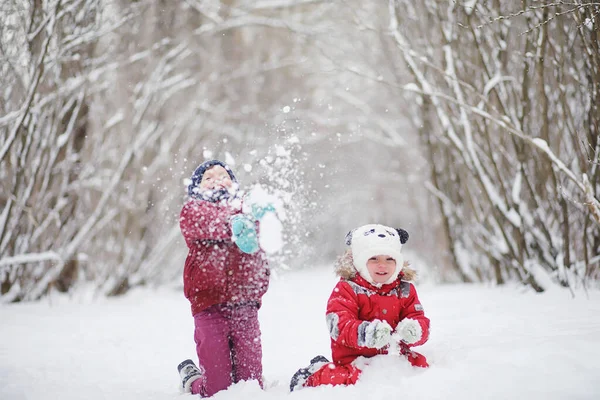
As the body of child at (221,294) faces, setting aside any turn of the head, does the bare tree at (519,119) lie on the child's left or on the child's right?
on the child's left

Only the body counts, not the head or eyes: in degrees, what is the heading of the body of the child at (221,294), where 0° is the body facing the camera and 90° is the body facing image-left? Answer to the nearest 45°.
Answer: approximately 315°
